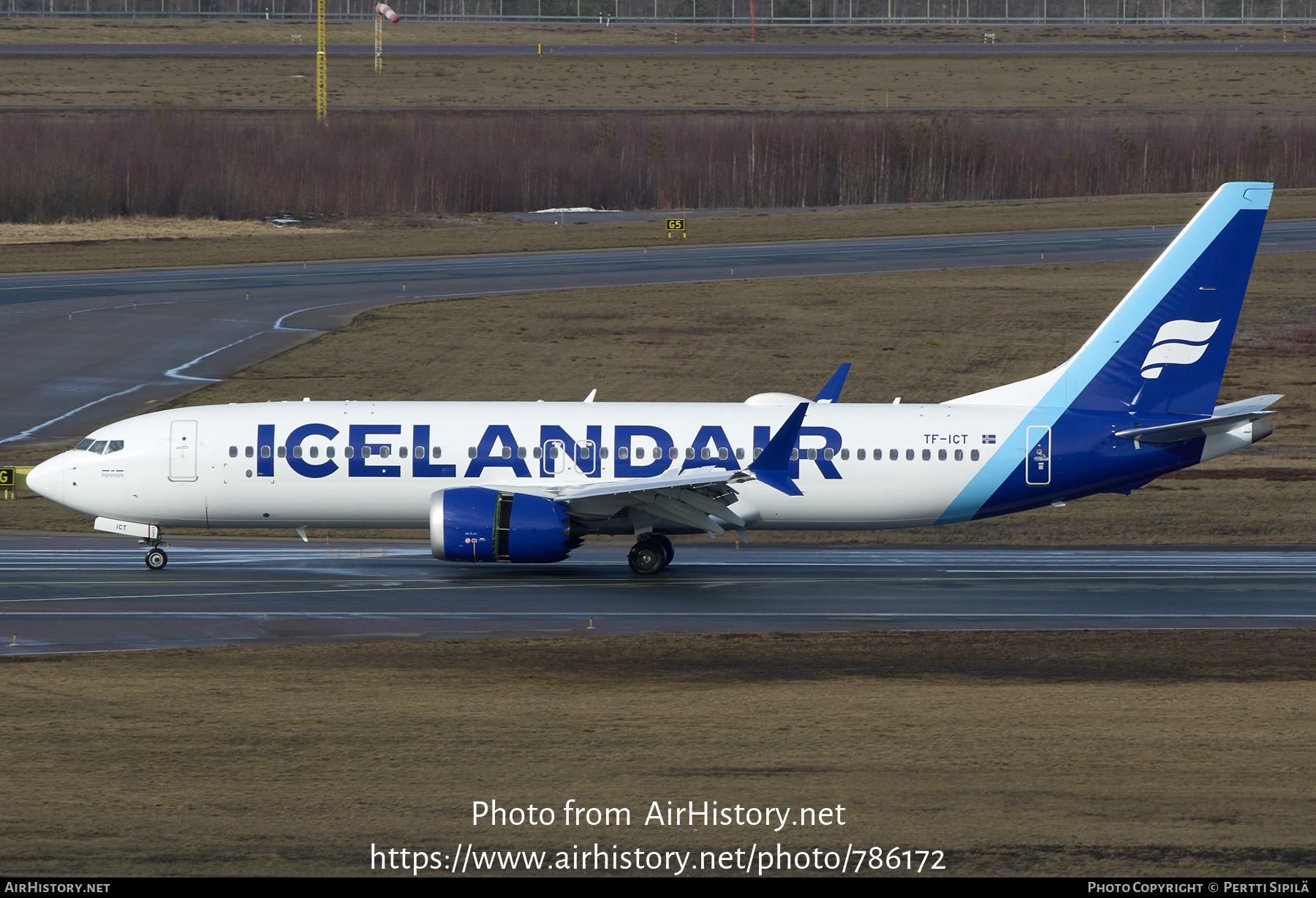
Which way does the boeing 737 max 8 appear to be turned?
to the viewer's left
